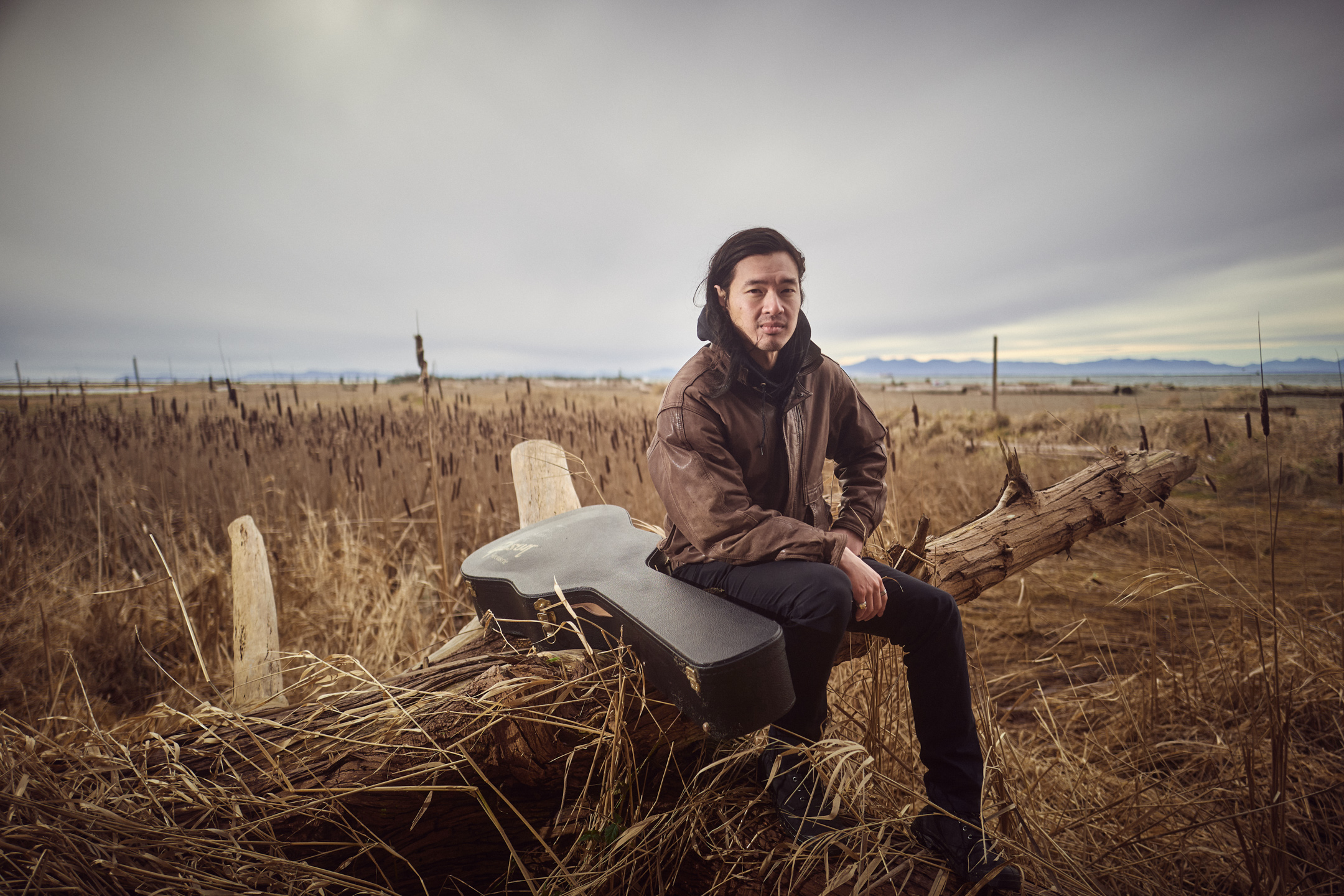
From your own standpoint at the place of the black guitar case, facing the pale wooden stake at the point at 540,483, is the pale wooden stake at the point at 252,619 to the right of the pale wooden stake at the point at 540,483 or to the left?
left

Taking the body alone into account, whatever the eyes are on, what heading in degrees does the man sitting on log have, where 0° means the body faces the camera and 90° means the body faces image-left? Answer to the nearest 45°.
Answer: approximately 315°
